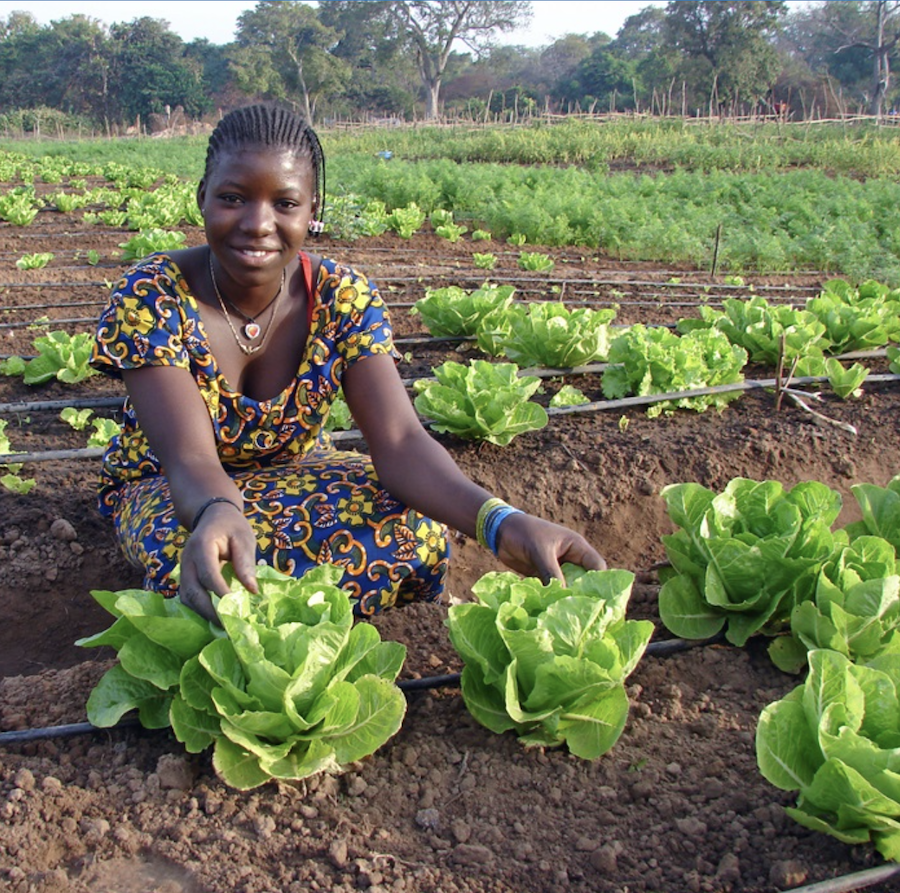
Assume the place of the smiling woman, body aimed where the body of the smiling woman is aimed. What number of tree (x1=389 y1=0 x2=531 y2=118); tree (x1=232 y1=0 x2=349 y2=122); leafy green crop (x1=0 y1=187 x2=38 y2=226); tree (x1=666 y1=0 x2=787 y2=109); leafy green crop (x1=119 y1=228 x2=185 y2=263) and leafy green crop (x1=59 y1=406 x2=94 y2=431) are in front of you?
0

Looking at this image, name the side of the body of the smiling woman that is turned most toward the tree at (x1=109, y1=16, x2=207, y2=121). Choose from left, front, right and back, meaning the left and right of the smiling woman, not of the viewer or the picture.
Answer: back

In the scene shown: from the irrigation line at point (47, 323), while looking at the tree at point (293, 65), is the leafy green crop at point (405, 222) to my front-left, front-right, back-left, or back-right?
front-right

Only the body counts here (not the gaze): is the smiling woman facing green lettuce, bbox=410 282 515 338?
no

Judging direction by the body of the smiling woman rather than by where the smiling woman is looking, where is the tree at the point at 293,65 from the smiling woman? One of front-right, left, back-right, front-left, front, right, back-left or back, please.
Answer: back

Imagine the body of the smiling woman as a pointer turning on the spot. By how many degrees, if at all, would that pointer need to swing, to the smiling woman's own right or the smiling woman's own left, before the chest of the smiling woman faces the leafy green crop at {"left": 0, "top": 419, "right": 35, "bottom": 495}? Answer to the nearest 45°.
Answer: approximately 135° to the smiling woman's own right

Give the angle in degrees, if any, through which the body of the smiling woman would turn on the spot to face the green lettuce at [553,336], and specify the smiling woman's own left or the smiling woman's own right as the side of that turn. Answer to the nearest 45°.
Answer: approximately 135° to the smiling woman's own left

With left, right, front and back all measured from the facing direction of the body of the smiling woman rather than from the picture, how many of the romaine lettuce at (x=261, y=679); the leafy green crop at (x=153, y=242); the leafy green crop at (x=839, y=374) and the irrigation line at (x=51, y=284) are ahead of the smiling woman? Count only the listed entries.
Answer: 1

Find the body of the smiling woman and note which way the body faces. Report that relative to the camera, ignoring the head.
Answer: toward the camera

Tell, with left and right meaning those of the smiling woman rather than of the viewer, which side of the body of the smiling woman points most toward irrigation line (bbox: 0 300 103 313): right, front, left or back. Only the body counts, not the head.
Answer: back

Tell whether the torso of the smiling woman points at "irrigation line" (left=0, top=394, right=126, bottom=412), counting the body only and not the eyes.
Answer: no

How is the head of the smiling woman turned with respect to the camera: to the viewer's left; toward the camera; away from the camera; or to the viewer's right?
toward the camera

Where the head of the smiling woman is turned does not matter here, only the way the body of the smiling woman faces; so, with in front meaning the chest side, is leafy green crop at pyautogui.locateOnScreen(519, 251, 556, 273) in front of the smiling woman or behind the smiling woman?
behind

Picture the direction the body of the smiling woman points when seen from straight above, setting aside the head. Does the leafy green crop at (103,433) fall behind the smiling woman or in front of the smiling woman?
behind

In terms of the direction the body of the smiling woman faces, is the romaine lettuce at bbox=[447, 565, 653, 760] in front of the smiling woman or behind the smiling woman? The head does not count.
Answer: in front
